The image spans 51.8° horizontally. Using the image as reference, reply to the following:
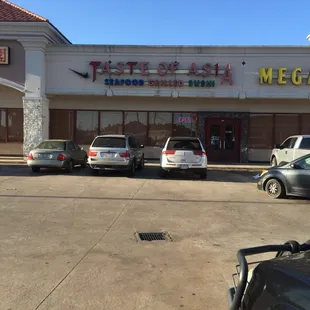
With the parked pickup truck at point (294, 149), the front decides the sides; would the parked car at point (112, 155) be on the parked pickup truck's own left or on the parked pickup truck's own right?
on the parked pickup truck's own left

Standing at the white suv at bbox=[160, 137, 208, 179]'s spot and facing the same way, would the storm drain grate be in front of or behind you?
behind

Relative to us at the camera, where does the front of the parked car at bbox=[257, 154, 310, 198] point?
facing to the left of the viewer

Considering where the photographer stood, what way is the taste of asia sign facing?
facing the viewer

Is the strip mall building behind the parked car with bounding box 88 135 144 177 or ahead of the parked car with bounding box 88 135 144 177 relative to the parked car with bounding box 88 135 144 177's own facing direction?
ahead

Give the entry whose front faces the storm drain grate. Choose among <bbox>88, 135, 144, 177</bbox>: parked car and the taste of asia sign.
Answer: the taste of asia sign

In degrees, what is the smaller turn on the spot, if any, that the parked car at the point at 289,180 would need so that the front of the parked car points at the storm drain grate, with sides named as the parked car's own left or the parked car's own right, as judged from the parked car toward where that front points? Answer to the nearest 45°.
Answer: approximately 45° to the parked car's own left

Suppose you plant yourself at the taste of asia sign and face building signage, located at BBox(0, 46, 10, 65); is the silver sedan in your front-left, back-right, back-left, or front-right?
front-left

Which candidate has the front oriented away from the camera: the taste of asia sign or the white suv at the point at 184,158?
the white suv

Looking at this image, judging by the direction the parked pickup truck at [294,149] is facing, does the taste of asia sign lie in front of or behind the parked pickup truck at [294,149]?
in front

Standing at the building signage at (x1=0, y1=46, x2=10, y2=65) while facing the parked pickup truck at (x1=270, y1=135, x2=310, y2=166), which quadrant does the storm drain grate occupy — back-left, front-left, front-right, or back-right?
front-right

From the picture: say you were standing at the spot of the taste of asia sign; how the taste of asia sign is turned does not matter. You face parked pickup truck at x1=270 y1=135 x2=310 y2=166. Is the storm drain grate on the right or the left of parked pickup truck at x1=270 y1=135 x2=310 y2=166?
right

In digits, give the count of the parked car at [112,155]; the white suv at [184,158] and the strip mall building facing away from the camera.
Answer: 2

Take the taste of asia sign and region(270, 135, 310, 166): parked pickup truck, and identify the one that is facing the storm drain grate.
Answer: the taste of asia sign

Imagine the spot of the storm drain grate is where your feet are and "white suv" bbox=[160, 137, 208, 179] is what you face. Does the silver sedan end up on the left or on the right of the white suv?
left

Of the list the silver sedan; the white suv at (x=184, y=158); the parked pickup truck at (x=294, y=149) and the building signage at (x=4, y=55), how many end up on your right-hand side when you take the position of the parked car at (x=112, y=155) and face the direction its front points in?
2

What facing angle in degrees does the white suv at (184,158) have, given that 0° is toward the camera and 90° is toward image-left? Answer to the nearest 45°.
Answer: approximately 180°
